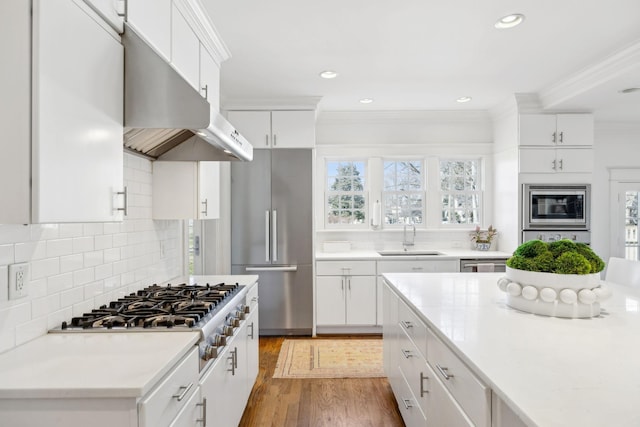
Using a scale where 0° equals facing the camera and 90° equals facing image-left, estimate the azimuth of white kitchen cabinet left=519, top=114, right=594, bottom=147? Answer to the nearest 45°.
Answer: approximately 0°

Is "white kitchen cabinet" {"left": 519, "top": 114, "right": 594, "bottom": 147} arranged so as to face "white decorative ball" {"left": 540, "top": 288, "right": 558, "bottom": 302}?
yes

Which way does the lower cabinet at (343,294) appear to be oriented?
toward the camera

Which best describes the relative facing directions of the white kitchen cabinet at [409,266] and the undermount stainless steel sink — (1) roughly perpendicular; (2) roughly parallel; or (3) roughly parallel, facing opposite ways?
roughly parallel

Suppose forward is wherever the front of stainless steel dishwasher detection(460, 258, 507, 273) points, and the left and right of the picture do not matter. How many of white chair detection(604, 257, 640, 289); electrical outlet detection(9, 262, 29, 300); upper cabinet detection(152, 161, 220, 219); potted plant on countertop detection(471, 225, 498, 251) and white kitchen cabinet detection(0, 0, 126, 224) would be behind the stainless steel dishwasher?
1

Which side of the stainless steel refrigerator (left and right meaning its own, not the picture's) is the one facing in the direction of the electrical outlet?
front

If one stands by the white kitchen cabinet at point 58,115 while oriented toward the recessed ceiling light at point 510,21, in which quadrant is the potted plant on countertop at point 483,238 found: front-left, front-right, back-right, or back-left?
front-left

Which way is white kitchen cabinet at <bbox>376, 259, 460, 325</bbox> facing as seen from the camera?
toward the camera

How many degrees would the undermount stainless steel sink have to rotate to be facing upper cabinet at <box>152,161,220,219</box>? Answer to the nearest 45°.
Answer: approximately 45° to its right

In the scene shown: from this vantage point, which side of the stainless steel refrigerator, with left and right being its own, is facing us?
front

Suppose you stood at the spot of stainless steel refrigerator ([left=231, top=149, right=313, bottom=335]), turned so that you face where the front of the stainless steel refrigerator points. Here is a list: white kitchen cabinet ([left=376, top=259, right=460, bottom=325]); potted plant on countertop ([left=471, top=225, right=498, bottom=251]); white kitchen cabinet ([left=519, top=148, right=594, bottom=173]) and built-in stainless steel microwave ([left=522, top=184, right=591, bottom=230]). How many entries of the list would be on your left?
4

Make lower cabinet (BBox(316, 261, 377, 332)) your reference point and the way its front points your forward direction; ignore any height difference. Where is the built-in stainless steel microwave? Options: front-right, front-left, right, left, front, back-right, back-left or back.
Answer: left

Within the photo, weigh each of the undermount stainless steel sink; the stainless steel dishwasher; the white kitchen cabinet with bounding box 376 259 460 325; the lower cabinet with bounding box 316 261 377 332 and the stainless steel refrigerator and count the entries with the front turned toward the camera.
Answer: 5

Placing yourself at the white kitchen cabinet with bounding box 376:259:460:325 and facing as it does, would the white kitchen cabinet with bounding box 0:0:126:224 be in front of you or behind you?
in front

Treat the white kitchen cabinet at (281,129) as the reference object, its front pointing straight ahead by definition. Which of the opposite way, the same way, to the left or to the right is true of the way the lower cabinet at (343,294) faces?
the same way

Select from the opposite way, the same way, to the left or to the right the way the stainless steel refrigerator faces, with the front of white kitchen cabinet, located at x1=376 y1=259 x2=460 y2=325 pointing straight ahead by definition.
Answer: the same way

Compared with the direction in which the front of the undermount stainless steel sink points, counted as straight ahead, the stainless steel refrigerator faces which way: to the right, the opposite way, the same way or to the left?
the same way

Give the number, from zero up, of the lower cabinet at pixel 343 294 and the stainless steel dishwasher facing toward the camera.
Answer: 2

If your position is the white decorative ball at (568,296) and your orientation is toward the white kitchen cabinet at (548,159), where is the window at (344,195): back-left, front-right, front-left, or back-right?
front-left

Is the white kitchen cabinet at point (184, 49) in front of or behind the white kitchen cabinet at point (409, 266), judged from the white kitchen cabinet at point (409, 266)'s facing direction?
in front

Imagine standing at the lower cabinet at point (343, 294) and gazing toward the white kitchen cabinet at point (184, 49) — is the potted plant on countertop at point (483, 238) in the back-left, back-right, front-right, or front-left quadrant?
back-left

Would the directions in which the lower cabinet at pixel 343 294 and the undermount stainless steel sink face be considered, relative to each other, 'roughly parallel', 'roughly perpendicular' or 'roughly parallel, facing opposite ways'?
roughly parallel
